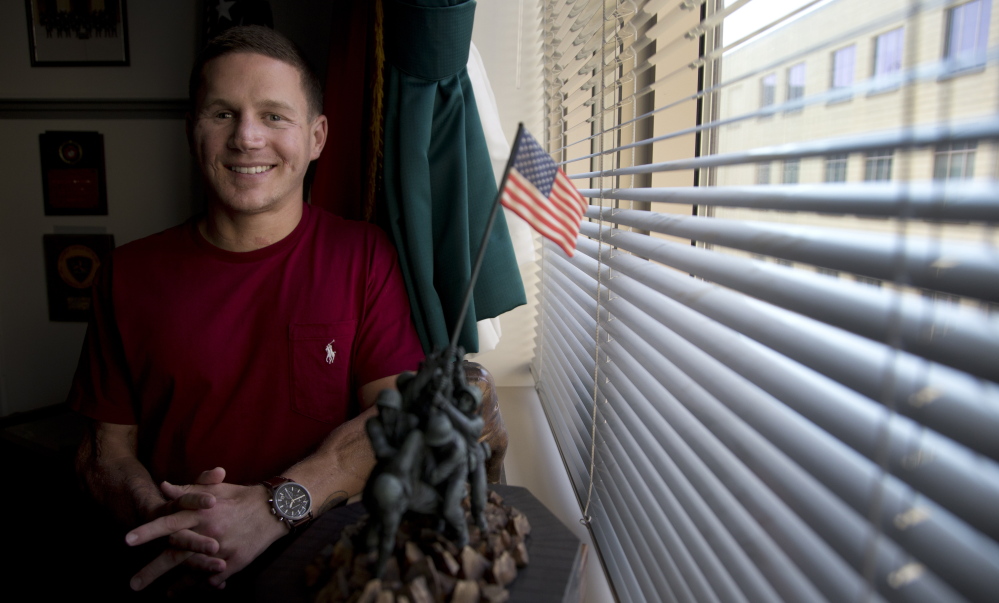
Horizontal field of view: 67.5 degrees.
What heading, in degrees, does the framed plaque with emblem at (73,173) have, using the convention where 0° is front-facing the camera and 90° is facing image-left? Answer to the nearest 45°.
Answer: approximately 0°

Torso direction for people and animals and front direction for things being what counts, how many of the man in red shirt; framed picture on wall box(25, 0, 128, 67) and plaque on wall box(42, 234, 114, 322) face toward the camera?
3

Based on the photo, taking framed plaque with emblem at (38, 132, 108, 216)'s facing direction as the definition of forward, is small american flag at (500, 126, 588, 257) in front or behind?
in front

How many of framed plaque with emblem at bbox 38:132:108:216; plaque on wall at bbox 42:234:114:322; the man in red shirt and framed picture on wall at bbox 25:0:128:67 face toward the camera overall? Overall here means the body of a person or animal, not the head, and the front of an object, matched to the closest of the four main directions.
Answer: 4

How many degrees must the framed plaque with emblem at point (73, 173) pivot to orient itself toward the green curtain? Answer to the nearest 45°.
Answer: approximately 45° to its left

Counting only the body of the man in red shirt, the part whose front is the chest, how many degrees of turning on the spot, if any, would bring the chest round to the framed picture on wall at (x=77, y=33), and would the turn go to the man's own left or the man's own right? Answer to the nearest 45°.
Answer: approximately 180°

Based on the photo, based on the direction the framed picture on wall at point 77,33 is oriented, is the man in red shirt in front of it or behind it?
in front
